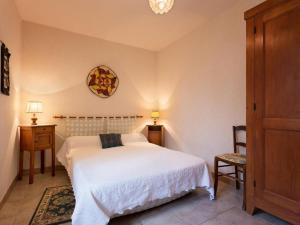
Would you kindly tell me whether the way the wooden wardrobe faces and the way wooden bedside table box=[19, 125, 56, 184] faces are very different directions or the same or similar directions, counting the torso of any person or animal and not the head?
very different directions

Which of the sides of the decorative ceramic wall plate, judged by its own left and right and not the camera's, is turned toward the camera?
front

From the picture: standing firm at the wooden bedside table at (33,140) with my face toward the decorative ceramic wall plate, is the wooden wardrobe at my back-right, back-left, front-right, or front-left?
front-right

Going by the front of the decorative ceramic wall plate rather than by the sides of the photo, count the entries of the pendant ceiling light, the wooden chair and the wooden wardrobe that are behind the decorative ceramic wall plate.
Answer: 0

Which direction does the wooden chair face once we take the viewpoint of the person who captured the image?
facing the viewer and to the left of the viewer

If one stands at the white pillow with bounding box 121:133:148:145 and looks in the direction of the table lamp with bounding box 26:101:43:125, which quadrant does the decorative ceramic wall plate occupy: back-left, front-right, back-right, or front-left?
front-right

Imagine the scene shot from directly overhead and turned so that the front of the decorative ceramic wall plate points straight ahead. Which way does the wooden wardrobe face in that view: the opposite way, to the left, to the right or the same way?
to the right

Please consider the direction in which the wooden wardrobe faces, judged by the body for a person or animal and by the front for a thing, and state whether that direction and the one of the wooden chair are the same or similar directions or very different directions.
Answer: same or similar directions

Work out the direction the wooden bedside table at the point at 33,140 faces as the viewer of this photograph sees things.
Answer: facing the viewer and to the right of the viewer

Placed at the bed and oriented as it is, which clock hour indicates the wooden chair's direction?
The wooden chair is roughly at 10 o'clock from the bed.

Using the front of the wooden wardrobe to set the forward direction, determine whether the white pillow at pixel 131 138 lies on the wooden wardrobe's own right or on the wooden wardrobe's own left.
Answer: on the wooden wardrobe's own right

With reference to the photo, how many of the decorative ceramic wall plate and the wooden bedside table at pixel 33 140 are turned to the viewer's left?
0

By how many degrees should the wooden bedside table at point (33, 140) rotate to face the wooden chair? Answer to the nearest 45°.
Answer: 0° — it already faces it

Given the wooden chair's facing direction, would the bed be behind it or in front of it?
in front
